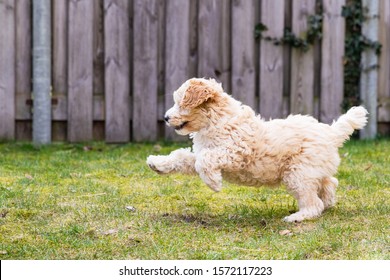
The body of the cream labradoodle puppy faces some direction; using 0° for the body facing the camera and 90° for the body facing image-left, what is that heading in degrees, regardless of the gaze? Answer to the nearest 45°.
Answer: approximately 90°

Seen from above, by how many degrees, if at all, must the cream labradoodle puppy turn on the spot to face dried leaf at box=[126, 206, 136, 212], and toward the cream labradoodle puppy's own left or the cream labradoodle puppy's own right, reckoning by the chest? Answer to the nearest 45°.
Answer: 0° — it already faces it

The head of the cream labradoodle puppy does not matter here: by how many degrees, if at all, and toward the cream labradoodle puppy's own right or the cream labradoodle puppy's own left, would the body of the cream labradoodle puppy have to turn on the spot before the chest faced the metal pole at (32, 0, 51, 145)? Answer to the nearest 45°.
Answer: approximately 45° to the cream labradoodle puppy's own right

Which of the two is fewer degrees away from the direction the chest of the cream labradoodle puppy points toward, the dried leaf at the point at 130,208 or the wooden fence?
the dried leaf

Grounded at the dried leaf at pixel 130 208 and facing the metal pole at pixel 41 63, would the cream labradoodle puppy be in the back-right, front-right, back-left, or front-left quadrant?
back-right

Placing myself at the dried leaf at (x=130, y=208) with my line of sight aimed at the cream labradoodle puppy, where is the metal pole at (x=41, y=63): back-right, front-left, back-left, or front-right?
back-left

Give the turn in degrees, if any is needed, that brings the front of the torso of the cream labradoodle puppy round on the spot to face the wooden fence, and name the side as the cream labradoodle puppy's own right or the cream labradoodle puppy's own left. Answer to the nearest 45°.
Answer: approximately 90° to the cream labradoodle puppy's own right

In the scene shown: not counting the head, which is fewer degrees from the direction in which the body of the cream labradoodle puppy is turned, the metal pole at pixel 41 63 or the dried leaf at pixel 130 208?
the dried leaf
